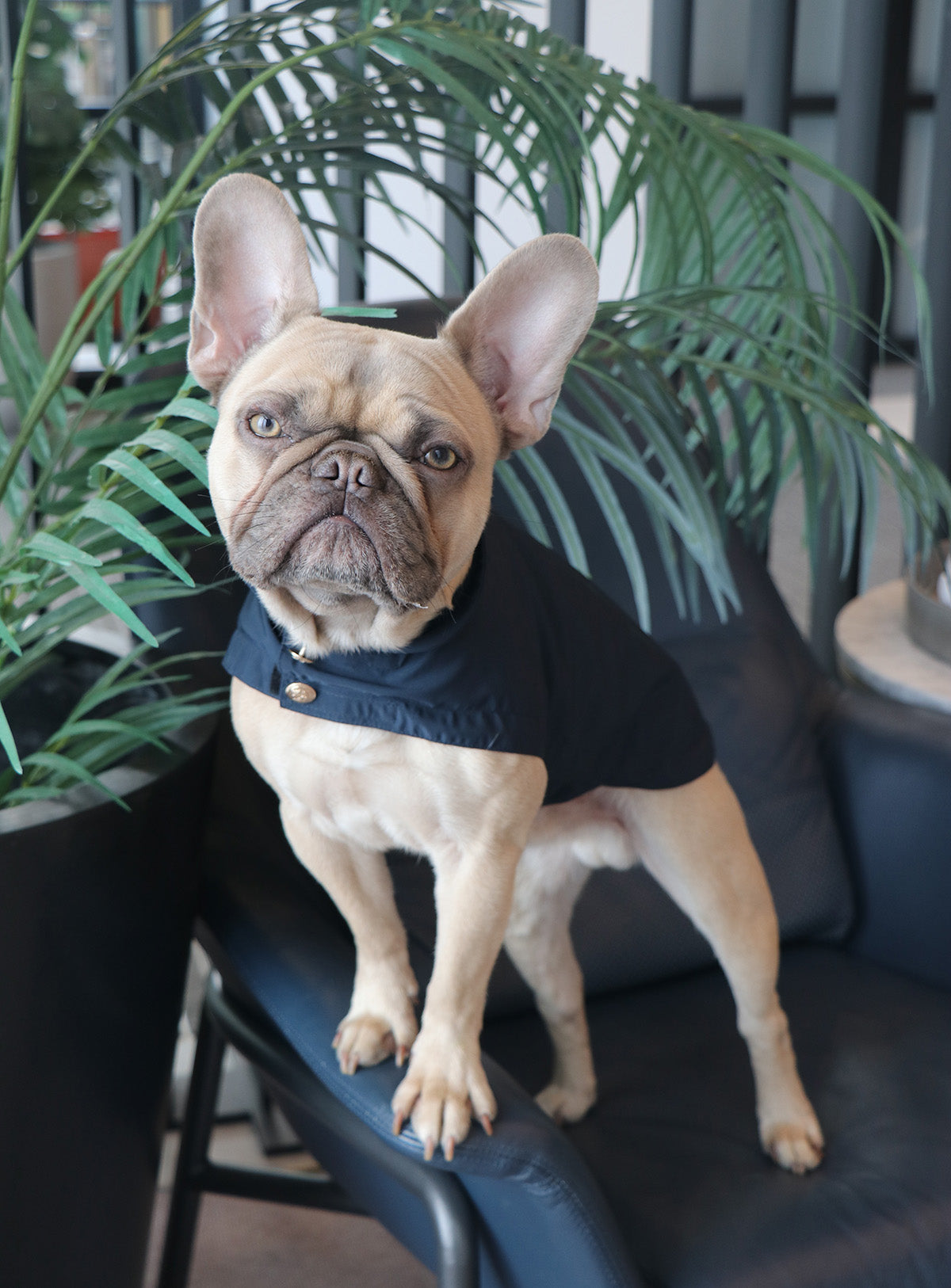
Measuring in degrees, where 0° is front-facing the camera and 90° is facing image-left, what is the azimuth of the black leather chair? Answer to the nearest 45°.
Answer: approximately 315°

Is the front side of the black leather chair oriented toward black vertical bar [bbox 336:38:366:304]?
no

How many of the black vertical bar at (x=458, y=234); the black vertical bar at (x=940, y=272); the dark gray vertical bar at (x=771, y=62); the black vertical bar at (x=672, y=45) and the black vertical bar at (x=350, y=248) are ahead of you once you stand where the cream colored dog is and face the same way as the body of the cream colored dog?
0

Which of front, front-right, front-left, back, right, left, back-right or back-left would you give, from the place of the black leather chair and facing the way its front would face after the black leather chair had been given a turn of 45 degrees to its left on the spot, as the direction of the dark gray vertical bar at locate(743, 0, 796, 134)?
left

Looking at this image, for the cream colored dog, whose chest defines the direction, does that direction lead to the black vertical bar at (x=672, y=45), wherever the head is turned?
no

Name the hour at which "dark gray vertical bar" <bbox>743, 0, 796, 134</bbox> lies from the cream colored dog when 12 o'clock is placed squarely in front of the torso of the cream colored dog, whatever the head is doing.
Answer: The dark gray vertical bar is roughly at 5 o'clock from the cream colored dog.

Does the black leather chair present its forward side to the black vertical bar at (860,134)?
no

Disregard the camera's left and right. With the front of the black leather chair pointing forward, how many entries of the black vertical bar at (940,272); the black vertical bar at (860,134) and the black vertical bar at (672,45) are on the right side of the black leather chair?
0

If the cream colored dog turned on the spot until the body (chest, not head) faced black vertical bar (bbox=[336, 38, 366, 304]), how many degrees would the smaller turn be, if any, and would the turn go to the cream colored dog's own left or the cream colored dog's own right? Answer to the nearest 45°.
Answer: approximately 135° to the cream colored dog's own right

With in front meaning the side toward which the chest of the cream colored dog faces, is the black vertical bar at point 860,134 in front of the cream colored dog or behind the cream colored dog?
behind

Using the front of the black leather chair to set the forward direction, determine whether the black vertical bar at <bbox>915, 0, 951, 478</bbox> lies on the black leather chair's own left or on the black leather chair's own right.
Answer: on the black leather chair's own left

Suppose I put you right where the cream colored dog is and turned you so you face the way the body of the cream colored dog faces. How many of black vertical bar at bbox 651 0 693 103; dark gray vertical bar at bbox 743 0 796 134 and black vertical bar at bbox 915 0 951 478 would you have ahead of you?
0

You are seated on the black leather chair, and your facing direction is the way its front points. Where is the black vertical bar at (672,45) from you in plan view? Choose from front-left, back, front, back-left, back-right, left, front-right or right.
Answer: back-left

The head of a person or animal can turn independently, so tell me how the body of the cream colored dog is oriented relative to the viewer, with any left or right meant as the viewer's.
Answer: facing the viewer and to the left of the viewer
